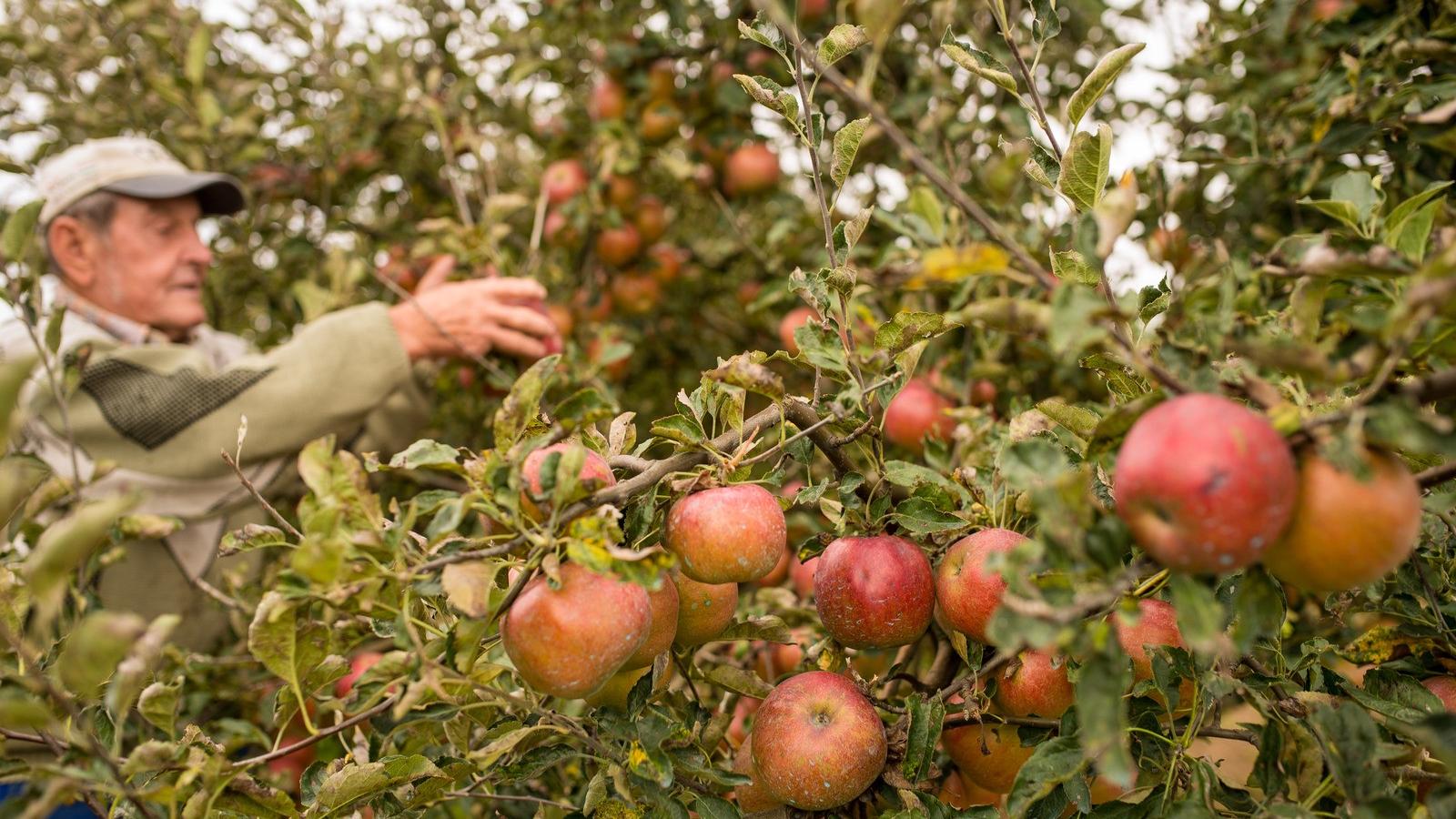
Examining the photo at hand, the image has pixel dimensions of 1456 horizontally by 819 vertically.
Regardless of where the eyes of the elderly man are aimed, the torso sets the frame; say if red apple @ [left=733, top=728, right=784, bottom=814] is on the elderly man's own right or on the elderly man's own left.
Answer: on the elderly man's own right

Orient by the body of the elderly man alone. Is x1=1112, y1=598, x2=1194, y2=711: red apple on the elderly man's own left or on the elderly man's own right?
on the elderly man's own right

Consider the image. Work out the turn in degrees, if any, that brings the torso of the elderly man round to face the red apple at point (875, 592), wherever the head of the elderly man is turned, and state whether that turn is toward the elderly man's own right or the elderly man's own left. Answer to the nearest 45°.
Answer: approximately 45° to the elderly man's own right

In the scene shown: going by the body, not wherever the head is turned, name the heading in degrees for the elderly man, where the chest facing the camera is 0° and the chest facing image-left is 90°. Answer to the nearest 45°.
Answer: approximately 270°

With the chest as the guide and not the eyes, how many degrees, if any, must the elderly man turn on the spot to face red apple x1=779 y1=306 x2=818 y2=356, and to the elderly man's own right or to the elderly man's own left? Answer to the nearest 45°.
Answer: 0° — they already face it

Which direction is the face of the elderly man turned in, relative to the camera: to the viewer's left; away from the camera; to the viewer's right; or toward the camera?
to the viewer's right

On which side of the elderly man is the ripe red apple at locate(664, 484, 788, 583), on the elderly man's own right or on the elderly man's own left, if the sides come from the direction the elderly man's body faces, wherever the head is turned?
on the elderly man's own right

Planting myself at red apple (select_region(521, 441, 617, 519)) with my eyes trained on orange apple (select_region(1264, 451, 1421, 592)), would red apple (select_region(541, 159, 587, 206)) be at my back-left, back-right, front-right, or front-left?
back-left

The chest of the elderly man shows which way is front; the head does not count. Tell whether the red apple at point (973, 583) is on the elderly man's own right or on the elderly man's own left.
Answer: on the elderly man's own right
